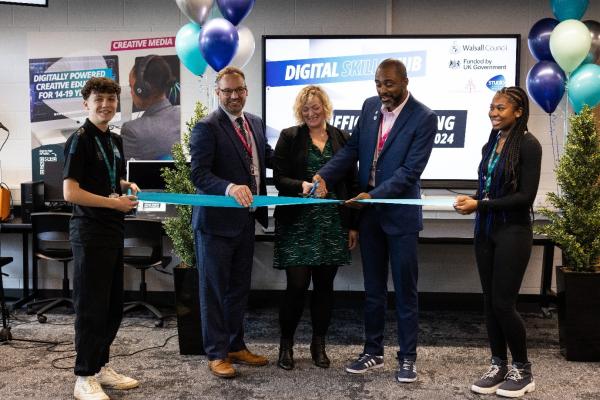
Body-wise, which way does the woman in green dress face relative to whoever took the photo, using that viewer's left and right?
facing the viewer

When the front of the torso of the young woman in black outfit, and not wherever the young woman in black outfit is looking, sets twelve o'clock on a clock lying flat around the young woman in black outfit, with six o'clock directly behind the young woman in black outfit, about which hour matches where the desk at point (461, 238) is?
The desk is roughly at 4 o'clock from the young woman in black outfit.

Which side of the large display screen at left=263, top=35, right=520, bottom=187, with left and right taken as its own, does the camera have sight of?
front

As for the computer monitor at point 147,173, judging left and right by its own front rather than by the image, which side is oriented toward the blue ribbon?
front

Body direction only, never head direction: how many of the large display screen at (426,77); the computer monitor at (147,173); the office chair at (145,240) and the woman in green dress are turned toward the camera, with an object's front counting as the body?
3

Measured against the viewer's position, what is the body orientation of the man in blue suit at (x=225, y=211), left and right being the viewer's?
facing the viewer and to the right of the viewer

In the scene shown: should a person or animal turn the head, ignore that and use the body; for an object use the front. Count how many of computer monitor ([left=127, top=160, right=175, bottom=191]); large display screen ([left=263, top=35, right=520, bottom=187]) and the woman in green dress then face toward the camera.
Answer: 3

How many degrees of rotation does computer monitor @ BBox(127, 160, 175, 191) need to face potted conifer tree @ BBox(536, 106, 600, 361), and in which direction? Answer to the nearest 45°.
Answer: approximately 45° to its left

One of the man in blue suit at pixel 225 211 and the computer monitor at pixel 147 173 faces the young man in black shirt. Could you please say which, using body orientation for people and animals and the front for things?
the computer monitor

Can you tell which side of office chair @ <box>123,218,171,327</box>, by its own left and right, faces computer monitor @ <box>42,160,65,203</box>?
left
